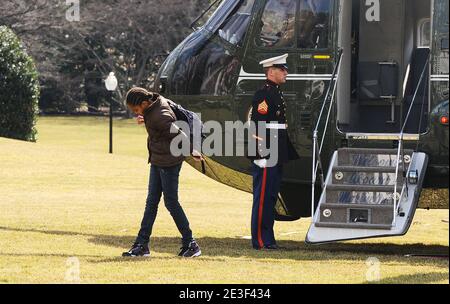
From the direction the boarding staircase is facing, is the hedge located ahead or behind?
behind

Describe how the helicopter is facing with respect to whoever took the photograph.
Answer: facing to the left of the viewer

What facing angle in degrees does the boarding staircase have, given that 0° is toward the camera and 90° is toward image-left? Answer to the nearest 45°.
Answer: approximately 0°

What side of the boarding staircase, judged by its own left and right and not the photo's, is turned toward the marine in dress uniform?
right

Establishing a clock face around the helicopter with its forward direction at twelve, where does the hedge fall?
The hedge is roughly at 2 o'clock from the helicopter.

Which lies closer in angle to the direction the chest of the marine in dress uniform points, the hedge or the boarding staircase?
the boarding staircase
